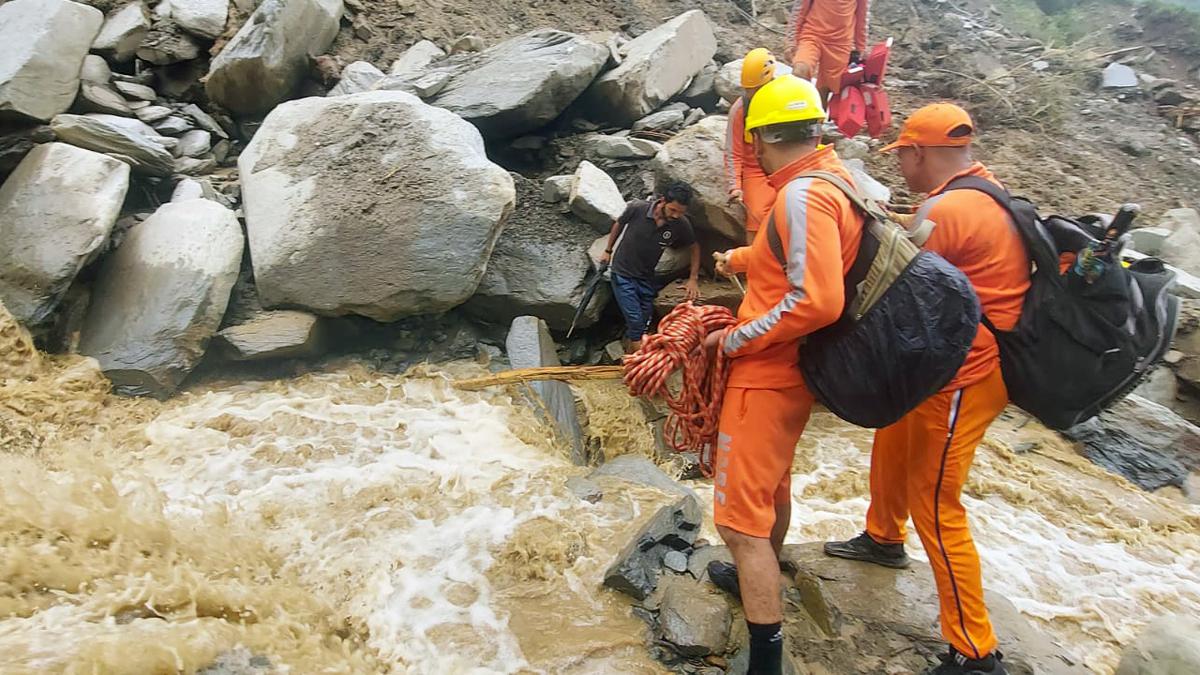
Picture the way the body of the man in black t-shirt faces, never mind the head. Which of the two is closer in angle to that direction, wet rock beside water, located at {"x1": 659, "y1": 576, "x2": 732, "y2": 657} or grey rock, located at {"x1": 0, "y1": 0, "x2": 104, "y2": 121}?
the wet rock beside water

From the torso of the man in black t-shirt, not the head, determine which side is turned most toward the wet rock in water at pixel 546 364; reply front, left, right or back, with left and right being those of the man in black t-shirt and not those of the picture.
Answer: right

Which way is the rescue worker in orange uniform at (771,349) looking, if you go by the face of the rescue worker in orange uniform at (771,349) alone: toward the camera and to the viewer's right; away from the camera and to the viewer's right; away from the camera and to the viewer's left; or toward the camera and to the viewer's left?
away from the camera and to the viewer's left

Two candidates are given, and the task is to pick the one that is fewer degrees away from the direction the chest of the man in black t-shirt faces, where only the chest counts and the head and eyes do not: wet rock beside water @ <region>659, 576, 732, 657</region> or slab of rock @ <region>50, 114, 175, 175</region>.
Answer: the wet rock beside water

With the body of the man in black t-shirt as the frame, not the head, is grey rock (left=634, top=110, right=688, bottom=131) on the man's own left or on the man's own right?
on the man's own left

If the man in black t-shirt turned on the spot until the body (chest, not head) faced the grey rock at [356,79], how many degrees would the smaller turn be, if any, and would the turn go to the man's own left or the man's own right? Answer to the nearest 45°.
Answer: approximately 180°

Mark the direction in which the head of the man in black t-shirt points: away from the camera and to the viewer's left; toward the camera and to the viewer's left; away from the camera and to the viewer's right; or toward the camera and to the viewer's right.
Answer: toward the camera and to the viewer's right

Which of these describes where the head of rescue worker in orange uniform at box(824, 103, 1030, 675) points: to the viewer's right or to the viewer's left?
to the viewer's left

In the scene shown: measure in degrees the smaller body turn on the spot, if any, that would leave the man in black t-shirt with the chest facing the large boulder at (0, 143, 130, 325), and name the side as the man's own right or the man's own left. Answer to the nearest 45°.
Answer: approximately 135° to the man's own right

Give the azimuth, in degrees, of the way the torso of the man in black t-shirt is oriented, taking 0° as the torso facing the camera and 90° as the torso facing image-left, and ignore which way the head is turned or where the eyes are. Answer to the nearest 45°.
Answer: approximately 315°

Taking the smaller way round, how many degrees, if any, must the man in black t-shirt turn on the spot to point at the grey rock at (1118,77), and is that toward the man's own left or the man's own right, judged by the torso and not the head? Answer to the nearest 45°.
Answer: approximately 90° to the man's own left

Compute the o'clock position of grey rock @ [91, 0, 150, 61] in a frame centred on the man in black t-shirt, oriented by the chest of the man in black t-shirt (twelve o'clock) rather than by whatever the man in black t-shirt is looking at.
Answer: The grey rock is roughly at 5 o'clock from the man in black t-shirt.

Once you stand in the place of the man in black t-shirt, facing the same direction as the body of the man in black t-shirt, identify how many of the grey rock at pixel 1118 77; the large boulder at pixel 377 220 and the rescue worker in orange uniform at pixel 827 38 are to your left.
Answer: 2

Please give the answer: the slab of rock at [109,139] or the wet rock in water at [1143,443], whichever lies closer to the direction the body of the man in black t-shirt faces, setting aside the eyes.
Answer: the wet rock in water

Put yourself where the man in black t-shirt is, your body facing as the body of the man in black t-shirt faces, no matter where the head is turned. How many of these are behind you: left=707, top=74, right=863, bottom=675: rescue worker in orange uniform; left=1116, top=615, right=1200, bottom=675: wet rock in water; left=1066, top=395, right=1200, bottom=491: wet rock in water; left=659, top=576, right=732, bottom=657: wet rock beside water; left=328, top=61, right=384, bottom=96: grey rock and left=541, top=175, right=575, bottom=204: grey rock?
2

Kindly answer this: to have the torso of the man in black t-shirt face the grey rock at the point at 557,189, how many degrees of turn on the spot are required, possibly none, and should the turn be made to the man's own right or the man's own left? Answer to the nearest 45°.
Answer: approximately 180°
